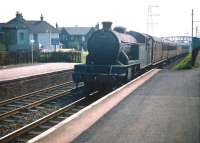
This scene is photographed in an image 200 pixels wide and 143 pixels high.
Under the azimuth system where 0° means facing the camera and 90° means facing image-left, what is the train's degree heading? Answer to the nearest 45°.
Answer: approximately 45°

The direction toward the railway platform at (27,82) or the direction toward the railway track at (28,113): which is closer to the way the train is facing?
the railway track

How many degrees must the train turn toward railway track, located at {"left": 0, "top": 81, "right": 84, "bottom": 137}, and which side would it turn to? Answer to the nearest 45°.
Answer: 0° — it already faces it

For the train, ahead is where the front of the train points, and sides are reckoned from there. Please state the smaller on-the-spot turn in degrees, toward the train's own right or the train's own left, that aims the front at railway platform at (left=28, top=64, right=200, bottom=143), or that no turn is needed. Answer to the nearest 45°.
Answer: approximately 45° to the train's own left

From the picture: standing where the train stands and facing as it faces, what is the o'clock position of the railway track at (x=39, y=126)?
The railway track is roughly at 11 o'clock from the train.

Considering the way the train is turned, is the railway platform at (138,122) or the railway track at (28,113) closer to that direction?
the railway track

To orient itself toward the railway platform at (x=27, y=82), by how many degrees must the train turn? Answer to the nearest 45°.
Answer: approximately 90° to its right

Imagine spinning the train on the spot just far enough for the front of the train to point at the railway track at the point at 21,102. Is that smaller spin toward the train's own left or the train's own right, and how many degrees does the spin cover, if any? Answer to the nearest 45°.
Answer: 0° — it already faces it
